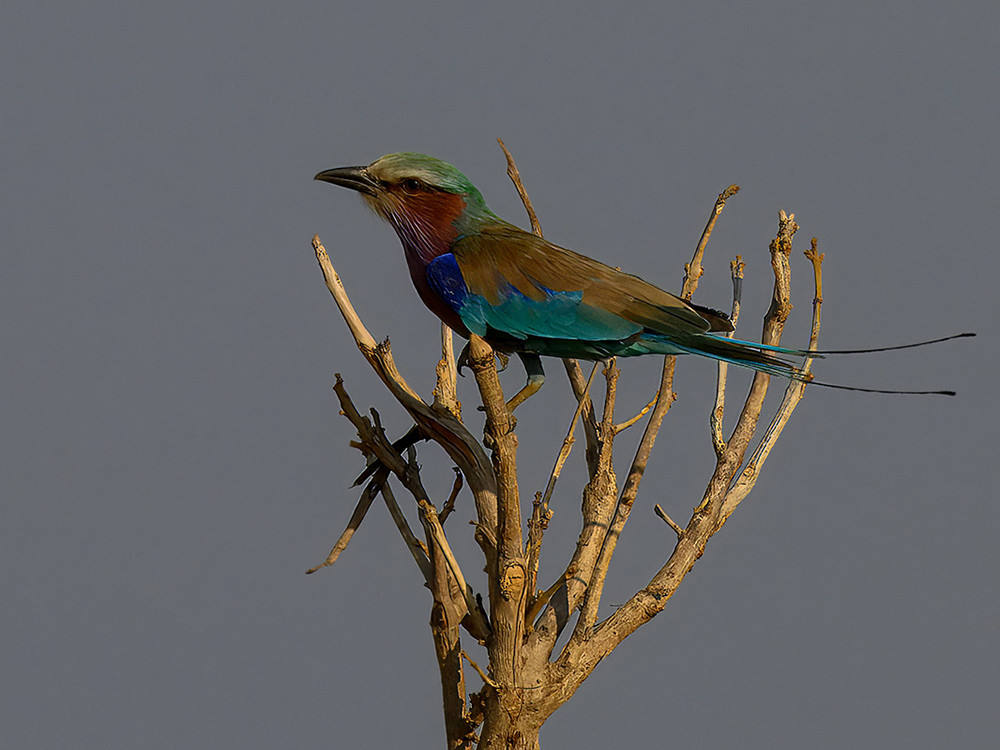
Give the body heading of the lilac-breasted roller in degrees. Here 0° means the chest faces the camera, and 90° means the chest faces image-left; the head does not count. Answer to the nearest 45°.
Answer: approximately 90°
